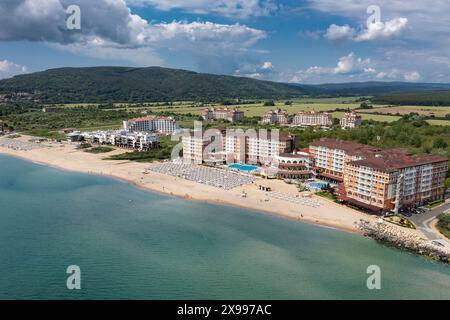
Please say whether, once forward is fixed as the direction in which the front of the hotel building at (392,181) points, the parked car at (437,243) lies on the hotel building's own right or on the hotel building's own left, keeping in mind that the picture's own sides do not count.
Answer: on the hotel building's own left

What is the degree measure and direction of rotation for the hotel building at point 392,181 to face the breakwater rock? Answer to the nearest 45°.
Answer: approximately 45° to its left

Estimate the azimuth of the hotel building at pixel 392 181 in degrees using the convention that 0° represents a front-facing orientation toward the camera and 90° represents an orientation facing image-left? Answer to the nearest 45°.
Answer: approximately 45°
